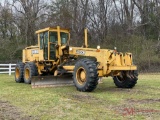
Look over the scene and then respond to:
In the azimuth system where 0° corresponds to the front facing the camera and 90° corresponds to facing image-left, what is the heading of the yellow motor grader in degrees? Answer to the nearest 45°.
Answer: approximately 315°
